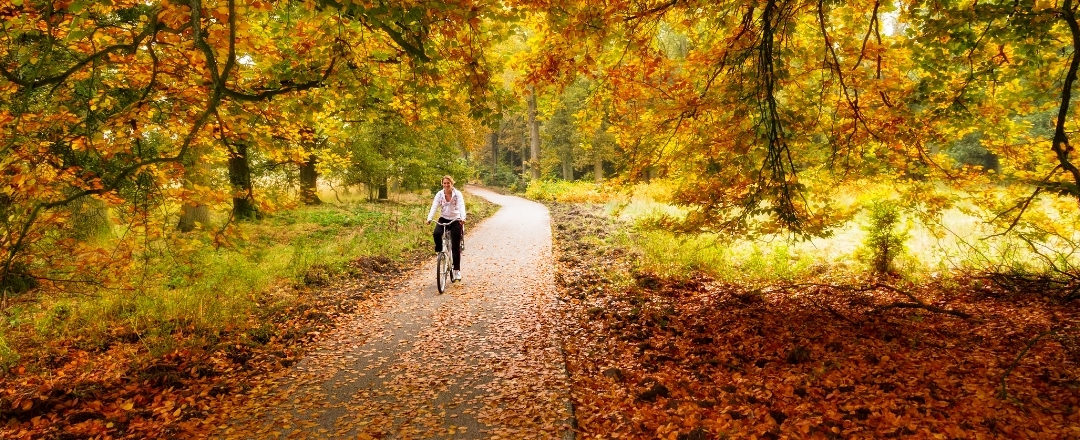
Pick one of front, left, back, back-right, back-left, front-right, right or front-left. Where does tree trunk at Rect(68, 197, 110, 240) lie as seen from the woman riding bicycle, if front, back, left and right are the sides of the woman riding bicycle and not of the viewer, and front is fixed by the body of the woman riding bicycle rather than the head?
right

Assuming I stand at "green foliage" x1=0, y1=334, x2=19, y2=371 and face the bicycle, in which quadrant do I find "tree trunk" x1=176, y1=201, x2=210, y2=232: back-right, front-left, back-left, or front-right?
front-left

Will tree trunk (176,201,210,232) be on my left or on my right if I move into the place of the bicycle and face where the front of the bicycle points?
on my right

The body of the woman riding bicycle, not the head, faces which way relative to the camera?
toward the camera

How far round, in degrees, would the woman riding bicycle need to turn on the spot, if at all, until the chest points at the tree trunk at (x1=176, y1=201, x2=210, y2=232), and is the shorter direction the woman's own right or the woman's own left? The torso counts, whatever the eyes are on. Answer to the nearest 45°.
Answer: approximately 135° to the woman's own right

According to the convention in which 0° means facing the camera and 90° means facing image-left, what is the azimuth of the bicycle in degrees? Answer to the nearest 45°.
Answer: approximately 0°

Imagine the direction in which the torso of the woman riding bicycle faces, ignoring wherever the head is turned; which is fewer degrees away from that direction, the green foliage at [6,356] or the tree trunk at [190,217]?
the green foliage

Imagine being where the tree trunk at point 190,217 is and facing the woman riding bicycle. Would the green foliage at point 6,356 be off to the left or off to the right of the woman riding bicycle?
right

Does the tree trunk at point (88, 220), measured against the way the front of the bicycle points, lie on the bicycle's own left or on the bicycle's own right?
on the bicycle's own right

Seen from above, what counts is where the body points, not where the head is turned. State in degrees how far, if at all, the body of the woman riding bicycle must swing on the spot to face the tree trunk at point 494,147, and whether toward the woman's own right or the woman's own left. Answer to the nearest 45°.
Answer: approximately 180°

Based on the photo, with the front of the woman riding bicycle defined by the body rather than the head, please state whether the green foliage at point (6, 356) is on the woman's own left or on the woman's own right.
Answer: on the woman's own right
